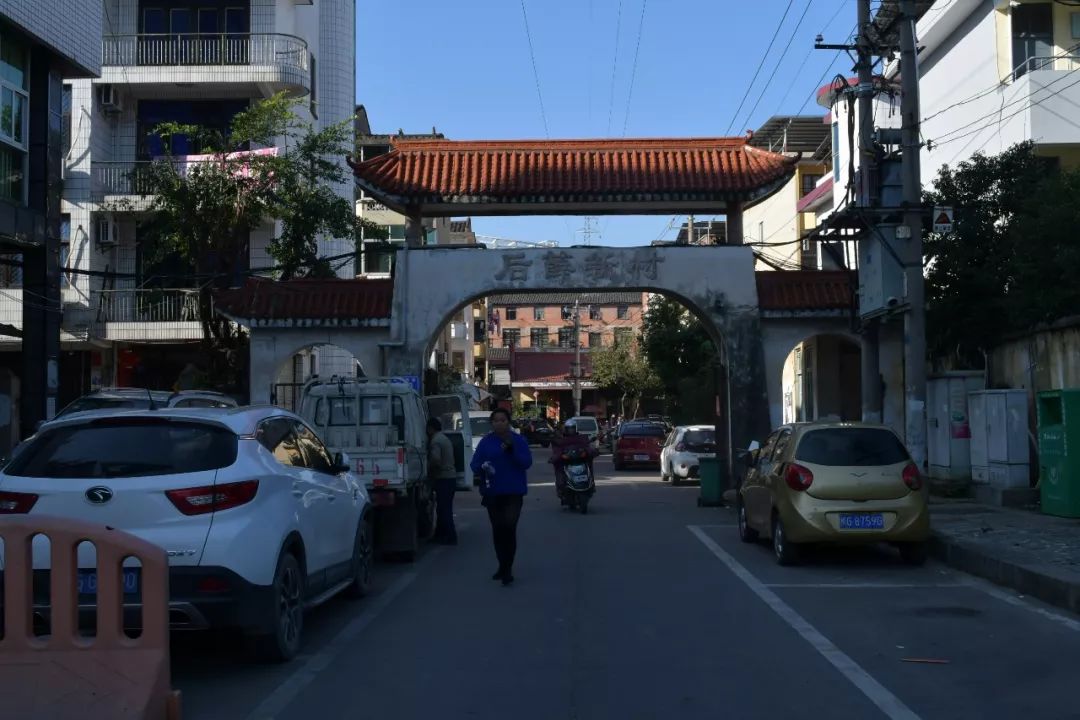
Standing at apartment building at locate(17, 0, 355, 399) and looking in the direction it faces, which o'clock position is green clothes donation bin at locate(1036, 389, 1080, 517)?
The green clothes donation bin is roughly at 11 o'clock from the apartment building.

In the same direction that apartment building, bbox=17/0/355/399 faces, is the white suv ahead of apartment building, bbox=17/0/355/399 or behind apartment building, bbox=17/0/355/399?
ahead

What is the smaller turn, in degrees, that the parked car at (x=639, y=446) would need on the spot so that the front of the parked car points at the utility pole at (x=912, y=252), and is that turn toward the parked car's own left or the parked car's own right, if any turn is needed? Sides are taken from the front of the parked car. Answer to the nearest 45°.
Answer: approximately 180°

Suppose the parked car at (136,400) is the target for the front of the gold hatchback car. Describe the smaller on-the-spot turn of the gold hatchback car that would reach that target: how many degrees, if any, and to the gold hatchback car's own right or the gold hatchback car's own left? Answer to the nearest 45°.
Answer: approximately 90° to the gold hatchback car's own left

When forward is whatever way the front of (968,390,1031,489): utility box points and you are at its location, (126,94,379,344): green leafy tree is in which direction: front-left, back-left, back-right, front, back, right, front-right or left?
front-right

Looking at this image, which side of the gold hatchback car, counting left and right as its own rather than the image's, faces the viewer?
back

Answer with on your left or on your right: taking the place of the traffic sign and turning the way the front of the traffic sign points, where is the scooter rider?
on your right

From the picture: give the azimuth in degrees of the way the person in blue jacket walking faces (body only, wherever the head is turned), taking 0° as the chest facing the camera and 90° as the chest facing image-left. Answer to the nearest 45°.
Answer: approximately 0°

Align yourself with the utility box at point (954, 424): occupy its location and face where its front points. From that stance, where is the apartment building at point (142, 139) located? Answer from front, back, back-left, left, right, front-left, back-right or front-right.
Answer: front-right

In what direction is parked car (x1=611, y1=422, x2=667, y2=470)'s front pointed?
away from the camera

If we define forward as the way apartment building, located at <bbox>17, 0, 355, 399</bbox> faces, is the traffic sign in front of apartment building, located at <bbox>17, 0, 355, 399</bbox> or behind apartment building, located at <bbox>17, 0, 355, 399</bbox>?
in front

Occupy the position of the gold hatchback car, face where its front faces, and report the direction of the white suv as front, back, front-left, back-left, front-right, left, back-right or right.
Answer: back-left

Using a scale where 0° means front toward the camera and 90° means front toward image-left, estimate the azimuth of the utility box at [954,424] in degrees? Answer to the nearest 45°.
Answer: approximately 45°

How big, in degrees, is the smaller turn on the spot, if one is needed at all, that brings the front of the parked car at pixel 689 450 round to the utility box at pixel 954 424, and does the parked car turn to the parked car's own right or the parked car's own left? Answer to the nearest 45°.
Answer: approximately 135° to the parked car's own right
